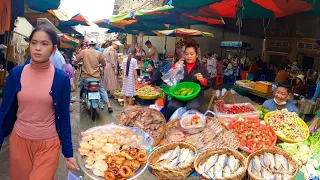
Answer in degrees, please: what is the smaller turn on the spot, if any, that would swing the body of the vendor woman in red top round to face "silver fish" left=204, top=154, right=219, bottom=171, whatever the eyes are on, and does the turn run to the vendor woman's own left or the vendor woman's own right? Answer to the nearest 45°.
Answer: approximately 45° to the vendor woman's own left

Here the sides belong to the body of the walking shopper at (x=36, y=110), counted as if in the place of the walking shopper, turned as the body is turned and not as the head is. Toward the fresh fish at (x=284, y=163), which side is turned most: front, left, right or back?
left

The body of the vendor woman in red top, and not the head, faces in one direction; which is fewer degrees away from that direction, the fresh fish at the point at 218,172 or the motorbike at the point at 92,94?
the fresh fish

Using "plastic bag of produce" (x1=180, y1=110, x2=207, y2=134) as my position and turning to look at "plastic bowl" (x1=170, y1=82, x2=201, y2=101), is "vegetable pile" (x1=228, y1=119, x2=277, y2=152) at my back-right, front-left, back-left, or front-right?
back-right

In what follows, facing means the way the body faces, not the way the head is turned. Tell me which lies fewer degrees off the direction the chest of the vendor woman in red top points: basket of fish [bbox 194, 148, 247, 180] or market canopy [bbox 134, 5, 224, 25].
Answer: the basket of fish

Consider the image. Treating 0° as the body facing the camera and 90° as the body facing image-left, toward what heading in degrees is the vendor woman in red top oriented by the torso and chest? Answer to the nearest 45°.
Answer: approximately 45°

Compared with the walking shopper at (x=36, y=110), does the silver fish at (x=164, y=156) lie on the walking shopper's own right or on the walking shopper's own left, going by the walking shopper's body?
on the walking shopper's own left

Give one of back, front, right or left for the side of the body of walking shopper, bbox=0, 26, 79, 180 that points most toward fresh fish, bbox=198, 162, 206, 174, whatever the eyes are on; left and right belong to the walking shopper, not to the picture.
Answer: left

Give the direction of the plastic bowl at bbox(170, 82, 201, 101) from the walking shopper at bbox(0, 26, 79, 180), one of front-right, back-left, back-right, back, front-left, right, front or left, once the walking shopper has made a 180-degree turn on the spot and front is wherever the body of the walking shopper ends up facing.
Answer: front-right
